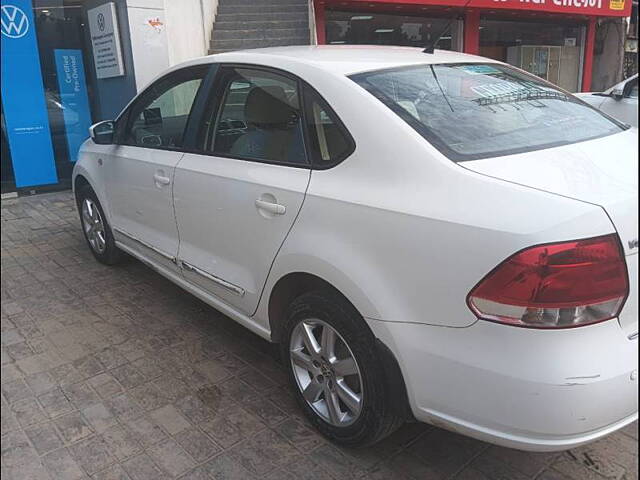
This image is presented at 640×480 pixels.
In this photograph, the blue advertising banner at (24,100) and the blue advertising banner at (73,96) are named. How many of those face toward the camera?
2

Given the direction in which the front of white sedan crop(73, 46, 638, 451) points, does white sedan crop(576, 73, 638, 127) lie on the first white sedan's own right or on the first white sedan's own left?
on the first white sedan's own right

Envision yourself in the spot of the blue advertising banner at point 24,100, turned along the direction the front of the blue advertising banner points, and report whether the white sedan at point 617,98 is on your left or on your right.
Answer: on your left

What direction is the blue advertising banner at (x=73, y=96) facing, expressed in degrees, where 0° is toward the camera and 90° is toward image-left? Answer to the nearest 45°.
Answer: approximately 0°

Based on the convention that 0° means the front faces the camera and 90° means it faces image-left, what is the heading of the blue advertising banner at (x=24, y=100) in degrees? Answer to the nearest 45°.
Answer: approximately 0°

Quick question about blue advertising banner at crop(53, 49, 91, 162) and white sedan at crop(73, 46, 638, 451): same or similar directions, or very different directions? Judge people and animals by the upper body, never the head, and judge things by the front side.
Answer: very different directions

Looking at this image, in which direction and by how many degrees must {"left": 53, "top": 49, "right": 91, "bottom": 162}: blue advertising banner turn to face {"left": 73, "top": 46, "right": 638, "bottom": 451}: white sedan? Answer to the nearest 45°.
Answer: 0° — it already faces it

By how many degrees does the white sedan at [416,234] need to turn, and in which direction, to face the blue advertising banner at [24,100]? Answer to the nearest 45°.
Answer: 0° — it already faces it

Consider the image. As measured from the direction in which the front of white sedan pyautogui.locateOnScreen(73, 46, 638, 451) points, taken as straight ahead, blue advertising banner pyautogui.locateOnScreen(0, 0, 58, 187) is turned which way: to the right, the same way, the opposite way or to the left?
the opposite way

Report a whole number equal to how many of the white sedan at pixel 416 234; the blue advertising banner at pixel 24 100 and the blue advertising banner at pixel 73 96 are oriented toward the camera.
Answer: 2

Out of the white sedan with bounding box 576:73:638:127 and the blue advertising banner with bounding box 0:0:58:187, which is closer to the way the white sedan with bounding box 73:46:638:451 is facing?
the blue advertising banner

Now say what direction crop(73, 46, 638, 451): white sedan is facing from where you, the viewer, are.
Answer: facing away from the viewer and to the left of the viewer
